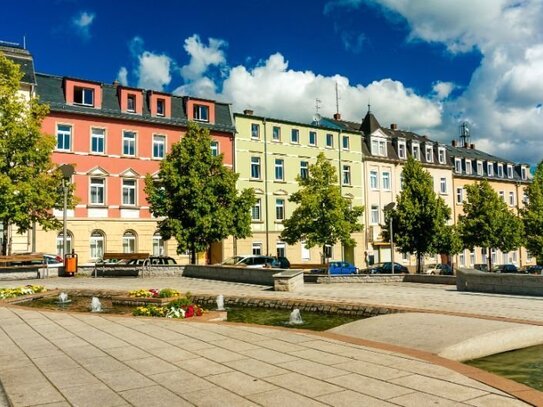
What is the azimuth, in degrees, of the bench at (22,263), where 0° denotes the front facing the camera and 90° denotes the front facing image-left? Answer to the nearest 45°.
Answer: approximately 0°

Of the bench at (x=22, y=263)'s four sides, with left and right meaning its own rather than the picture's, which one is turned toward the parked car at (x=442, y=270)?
left

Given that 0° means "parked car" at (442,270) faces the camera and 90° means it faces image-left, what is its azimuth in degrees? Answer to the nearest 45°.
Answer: approximately 90°

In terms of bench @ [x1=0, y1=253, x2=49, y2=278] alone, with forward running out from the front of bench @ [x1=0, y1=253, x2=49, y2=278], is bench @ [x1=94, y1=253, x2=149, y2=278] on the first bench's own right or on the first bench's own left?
on the first bench's own left

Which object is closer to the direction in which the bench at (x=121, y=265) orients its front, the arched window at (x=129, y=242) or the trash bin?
the trash bin

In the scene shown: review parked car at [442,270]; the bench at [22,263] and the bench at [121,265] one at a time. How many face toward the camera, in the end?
2

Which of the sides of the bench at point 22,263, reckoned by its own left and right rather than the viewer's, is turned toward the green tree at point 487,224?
left

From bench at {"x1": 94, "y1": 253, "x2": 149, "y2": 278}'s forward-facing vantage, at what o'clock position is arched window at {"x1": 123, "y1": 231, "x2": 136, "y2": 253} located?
The arched window is roughly at 6 o'clock from the bench.

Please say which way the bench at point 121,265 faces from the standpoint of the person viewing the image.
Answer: facing the viewer
